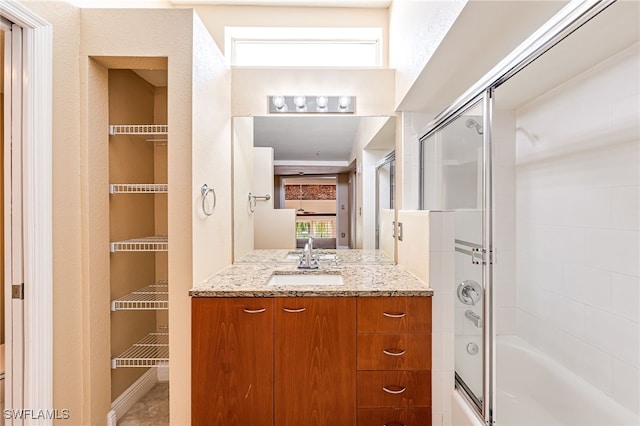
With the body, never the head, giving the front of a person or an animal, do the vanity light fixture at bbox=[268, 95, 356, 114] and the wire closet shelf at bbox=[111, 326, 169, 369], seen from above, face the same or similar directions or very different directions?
same or similar directions

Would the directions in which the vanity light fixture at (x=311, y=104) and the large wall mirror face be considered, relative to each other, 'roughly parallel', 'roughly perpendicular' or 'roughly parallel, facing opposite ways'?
roughly parallel

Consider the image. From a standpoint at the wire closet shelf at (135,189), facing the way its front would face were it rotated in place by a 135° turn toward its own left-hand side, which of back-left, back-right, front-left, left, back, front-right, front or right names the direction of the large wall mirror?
front-right

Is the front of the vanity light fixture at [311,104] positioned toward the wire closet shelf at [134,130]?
no

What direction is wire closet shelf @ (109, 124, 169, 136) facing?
toward the camera

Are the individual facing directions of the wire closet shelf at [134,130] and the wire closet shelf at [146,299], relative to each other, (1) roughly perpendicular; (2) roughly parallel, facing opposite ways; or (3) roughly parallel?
roughly parallel

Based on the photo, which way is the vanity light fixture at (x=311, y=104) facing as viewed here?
toward the camera

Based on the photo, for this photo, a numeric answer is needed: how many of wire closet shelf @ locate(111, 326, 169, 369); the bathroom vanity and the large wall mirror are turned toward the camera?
3

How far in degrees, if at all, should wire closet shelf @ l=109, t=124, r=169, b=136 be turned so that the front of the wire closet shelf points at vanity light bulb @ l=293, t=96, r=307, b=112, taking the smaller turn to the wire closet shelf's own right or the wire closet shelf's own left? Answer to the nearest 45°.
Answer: approximately 90° to the wire closet shelf's own left

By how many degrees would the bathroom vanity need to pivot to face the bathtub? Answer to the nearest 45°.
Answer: approximately 90° to its left
